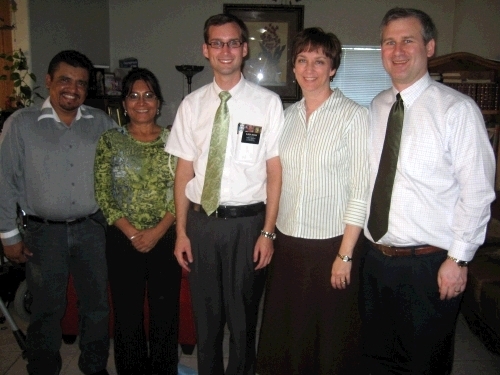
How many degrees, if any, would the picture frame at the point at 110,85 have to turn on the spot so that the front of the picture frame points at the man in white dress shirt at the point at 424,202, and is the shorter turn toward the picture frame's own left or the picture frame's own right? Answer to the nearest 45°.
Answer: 0° — it already faces them

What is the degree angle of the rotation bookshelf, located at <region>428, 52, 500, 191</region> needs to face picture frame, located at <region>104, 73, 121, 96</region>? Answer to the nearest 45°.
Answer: approximately 90° to its right

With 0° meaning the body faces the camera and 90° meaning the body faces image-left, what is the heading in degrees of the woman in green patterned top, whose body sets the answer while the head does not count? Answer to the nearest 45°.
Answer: approximately 0°

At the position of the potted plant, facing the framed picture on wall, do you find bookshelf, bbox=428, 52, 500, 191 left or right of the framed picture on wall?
right

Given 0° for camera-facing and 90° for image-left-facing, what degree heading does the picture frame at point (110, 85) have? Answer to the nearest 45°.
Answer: approximately 0°

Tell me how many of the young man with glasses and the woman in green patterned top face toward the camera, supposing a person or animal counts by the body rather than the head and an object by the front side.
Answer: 2
